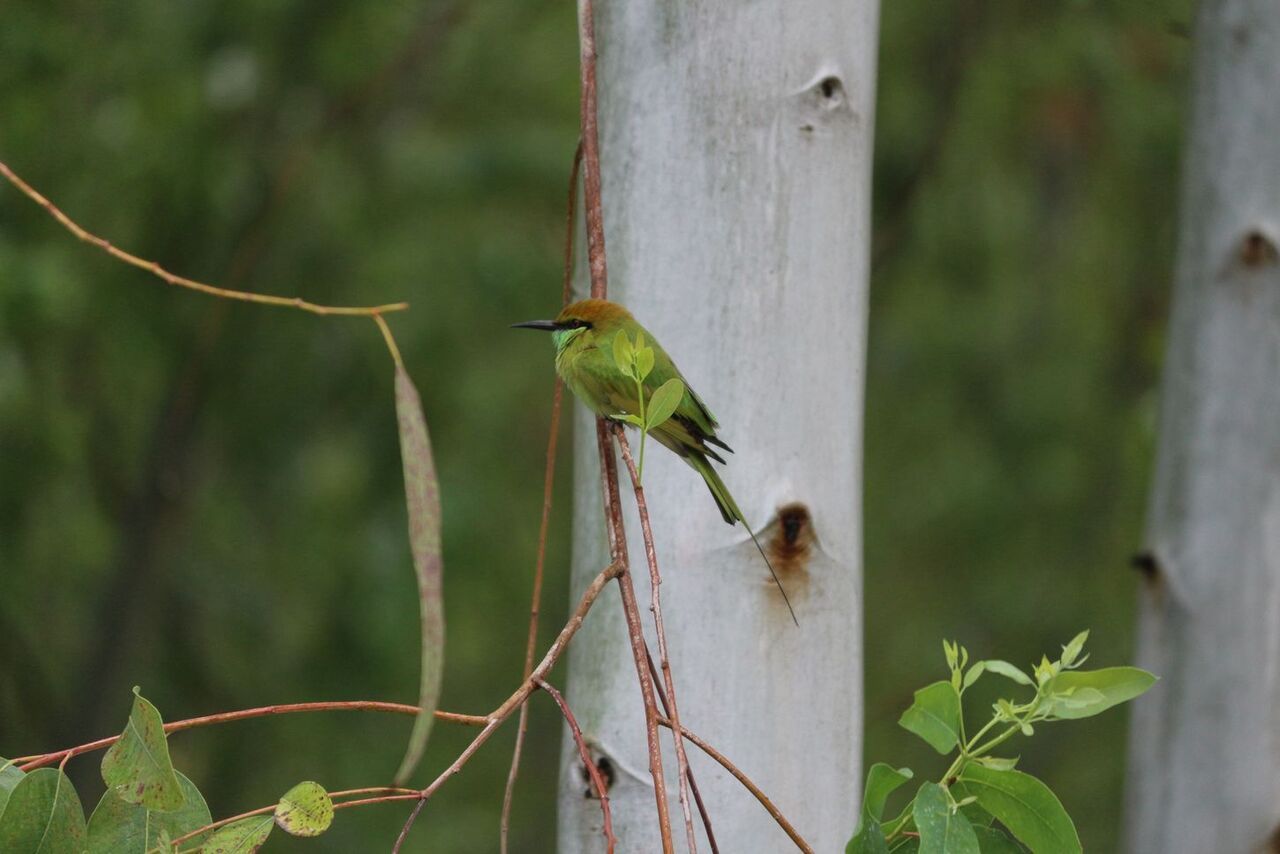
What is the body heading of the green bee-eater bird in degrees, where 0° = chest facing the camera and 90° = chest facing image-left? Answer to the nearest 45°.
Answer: approximately 90°

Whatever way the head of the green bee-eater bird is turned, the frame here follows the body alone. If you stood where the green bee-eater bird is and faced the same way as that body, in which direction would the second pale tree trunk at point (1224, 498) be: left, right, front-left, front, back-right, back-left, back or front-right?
back-right
